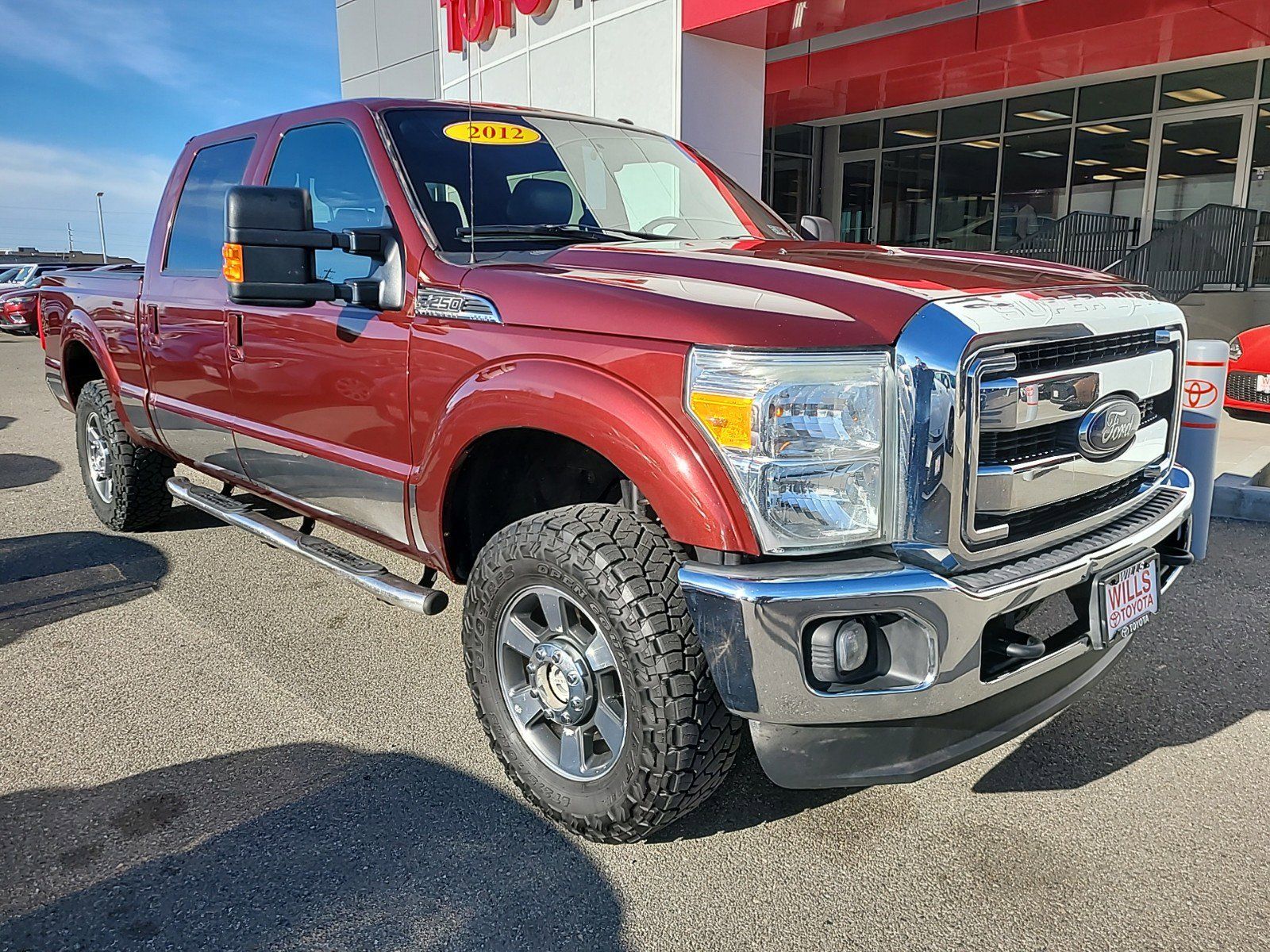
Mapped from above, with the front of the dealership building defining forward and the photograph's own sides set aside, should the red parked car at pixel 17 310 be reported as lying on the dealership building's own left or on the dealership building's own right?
on the dealership building's own right

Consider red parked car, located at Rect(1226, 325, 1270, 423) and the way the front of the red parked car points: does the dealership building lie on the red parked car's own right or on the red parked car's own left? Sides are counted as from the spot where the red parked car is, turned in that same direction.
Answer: on the red parked car's own right

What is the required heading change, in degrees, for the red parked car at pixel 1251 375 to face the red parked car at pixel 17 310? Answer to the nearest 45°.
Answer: approximately 45° to its right

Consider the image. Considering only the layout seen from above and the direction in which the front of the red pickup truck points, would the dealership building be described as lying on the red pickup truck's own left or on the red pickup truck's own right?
on the red pickup truck's own left

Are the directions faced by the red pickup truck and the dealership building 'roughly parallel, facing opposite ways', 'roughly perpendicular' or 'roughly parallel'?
roughly perpendicular

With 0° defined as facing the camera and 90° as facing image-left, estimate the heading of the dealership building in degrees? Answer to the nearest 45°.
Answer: approximately 45°

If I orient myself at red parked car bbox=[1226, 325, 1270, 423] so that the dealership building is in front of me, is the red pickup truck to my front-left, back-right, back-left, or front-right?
back-left

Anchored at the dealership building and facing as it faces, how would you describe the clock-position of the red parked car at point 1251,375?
The red parked car is roughly at 10 o'clock from the dealership building.

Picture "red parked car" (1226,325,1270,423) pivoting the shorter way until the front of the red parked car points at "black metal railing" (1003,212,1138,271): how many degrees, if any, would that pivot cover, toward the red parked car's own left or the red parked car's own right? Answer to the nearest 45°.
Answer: approximately 135° to the red parked car's own right

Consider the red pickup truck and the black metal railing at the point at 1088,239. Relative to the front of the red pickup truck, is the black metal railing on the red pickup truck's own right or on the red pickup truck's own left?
on the red pickup truck's own left

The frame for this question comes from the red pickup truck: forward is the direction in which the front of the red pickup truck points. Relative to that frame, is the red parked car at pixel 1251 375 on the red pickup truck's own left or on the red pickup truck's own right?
on the red pickup truck's own left

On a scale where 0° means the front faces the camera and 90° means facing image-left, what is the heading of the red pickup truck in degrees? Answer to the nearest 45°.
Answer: approximately 315°
